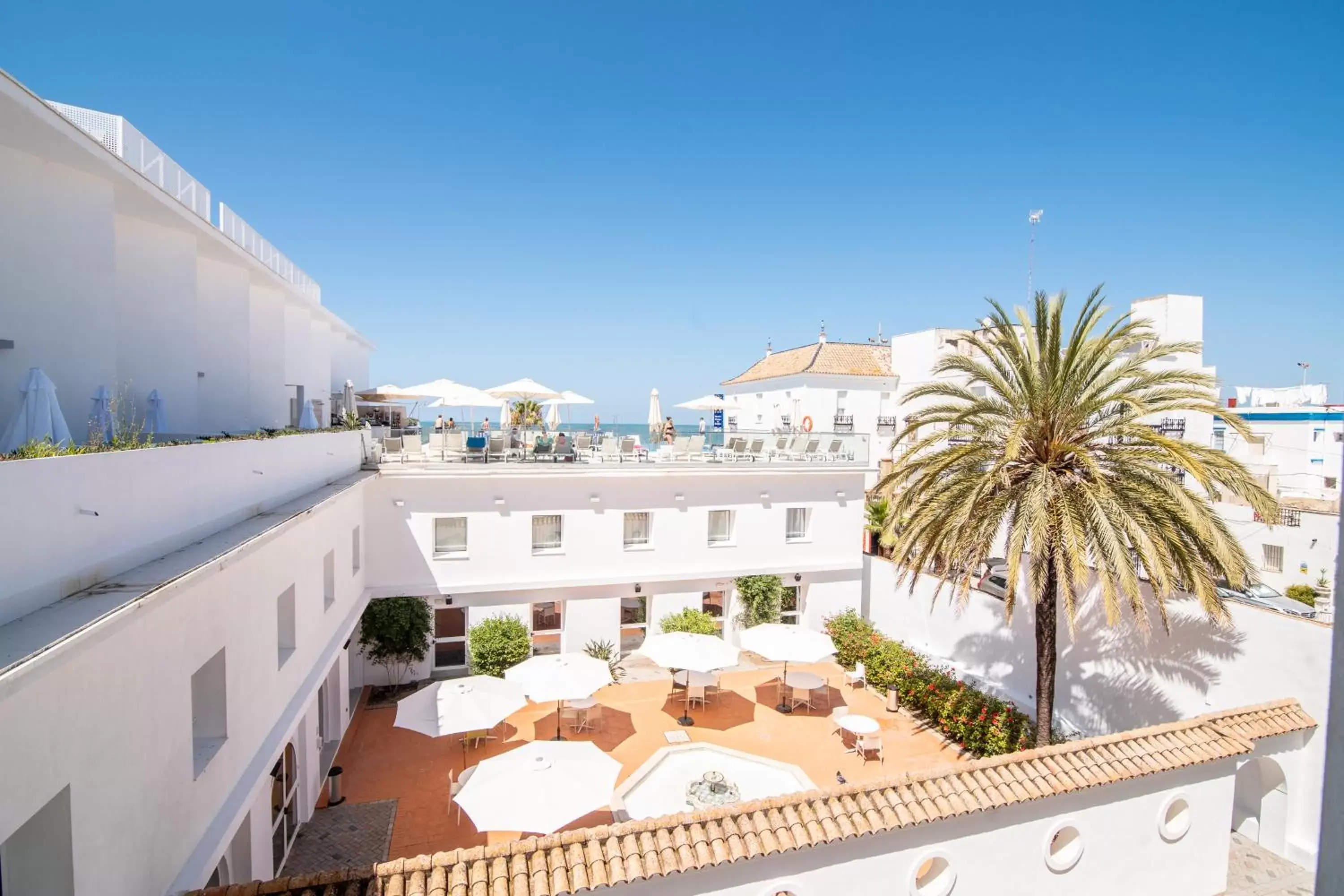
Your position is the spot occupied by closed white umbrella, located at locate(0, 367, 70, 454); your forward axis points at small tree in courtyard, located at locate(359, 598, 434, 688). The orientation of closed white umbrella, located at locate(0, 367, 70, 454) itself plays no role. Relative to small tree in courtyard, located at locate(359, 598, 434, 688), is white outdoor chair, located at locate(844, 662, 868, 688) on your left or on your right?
right

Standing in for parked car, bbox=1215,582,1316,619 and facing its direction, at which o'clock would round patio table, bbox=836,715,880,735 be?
The round patio table is roughly at 3 o'clock from the parked car.

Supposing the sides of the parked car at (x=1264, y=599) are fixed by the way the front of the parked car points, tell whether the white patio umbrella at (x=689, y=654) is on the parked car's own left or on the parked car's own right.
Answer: on the parked car's own right

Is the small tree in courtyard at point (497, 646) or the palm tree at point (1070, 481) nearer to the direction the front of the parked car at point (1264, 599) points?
the palm tree

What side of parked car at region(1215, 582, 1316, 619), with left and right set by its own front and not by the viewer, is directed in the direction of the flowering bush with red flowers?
right

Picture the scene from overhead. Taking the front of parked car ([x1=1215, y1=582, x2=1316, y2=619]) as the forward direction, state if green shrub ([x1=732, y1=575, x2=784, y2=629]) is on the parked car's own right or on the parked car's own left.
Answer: on the parked car's own right

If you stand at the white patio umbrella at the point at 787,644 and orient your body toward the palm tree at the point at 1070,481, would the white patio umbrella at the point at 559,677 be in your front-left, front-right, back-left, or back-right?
back-right

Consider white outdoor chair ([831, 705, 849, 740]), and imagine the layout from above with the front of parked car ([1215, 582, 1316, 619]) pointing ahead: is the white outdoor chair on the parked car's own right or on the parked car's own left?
on the parked car's own right

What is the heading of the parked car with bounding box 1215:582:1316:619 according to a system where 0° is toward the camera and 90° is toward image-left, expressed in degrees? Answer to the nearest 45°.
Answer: approximately 315°

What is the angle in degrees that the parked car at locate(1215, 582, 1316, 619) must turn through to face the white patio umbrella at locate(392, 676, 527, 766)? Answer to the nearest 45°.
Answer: approximately 90° to its right

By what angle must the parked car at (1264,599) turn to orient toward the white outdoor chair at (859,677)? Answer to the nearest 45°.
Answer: approximately 90° to its right
